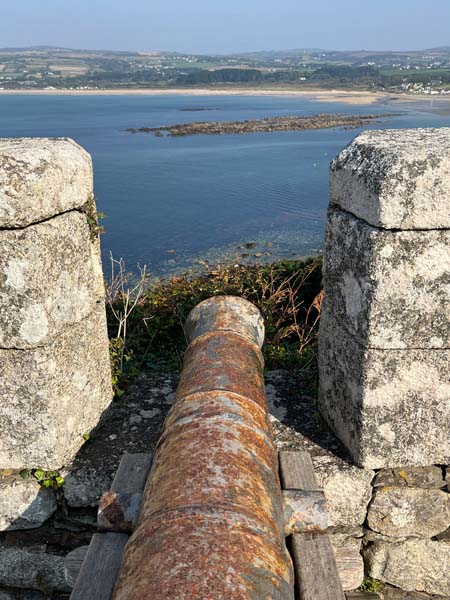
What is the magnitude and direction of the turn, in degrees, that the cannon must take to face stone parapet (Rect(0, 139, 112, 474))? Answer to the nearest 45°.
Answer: approximately 45° to its left

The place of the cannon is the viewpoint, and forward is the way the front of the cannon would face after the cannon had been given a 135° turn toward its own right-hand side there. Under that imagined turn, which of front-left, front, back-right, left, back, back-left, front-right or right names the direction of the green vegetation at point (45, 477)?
back

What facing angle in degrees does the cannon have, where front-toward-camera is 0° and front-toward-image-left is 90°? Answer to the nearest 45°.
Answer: approximately 180°

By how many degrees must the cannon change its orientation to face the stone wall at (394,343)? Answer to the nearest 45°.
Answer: approximately 45° to its right
